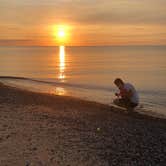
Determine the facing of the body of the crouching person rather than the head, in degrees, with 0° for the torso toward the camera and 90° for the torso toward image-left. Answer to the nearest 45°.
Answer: approximately 90°
